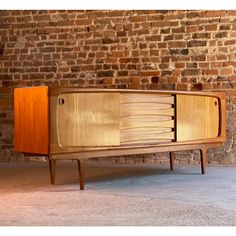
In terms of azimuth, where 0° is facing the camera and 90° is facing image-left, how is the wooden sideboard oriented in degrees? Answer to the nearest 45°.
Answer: approximately 315°
